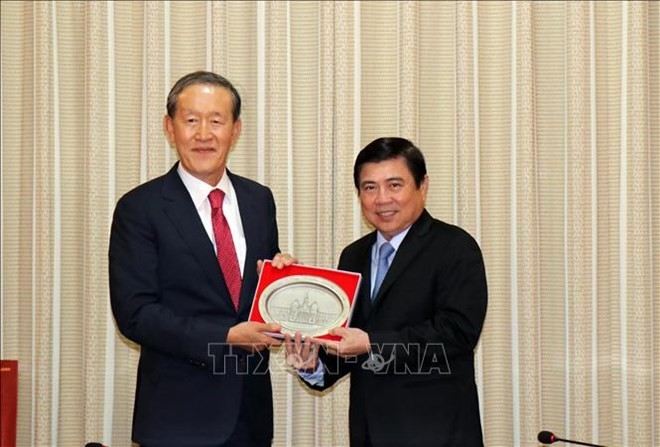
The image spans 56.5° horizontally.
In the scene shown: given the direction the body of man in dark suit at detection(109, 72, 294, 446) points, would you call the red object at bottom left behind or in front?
behind

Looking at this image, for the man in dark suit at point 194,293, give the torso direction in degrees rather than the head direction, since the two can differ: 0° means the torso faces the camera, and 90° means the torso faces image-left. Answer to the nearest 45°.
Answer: approximately 315°

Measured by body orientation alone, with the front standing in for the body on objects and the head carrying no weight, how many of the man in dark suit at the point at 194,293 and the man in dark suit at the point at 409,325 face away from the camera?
0

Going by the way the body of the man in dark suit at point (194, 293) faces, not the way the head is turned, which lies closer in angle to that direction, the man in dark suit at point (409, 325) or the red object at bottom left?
the man in dark suit

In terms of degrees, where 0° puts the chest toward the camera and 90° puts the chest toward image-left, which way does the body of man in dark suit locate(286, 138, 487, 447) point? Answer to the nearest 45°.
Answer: approximately 45°

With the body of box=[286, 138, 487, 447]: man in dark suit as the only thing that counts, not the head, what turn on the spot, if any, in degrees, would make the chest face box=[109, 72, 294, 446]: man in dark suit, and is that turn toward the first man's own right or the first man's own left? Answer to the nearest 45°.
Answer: approximately 45° to the first man's own right

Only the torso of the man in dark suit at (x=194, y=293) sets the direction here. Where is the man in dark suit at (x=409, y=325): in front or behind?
in front
